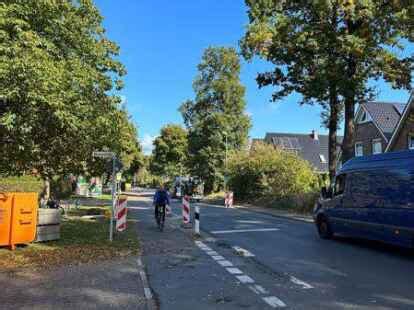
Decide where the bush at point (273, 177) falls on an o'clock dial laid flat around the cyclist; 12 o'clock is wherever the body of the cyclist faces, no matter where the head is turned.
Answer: The bush is roughly at 7 o'clock from the cyclist.

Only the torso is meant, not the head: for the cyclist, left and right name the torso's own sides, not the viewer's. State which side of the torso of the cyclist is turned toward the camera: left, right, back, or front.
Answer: back

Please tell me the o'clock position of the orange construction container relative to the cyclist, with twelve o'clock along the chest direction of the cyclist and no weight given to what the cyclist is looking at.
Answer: The orange construction container is roughly at 7 o'clock from the cyclist.

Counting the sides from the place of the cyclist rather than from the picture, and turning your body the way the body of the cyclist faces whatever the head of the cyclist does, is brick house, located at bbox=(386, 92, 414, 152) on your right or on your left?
on your right
